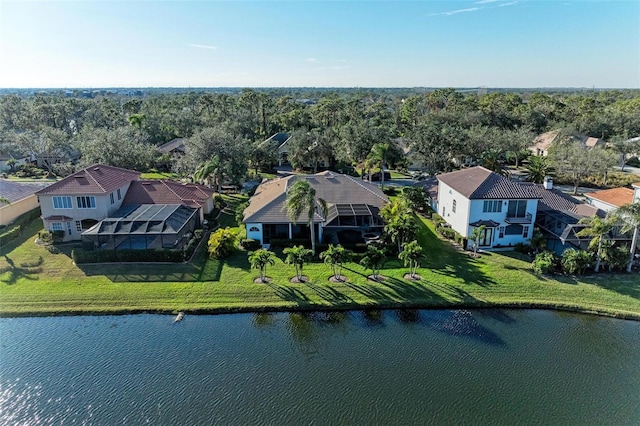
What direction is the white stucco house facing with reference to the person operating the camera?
facing away from the viewer

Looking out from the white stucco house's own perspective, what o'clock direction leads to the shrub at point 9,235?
The shrub is roughly at 9 o'clock from the white stucco house.

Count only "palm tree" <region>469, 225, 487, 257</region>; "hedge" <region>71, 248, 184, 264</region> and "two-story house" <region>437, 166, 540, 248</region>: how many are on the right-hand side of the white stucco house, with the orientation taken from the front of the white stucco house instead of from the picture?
2

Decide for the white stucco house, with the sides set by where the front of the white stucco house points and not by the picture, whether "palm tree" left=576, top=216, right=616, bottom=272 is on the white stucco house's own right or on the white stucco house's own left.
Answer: on the white stucco house's own right

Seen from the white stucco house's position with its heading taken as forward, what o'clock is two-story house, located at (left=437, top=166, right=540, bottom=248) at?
The two-story house is roughly at 3 o'clock from the white stucco house.

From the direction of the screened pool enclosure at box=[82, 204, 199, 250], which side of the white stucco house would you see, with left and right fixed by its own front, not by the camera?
left

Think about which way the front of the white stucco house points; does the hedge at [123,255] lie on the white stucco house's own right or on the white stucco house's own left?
on the white stucco house's own left

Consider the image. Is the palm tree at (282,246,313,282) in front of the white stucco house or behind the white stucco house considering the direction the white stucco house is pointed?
behind

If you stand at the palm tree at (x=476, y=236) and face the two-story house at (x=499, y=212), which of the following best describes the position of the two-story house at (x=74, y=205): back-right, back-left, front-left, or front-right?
back-left

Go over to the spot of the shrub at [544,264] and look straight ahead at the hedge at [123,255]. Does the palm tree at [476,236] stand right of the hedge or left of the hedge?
right

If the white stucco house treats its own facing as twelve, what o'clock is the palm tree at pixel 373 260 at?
The palm tree is roughly at 5 o'clock from the white stucco house.
